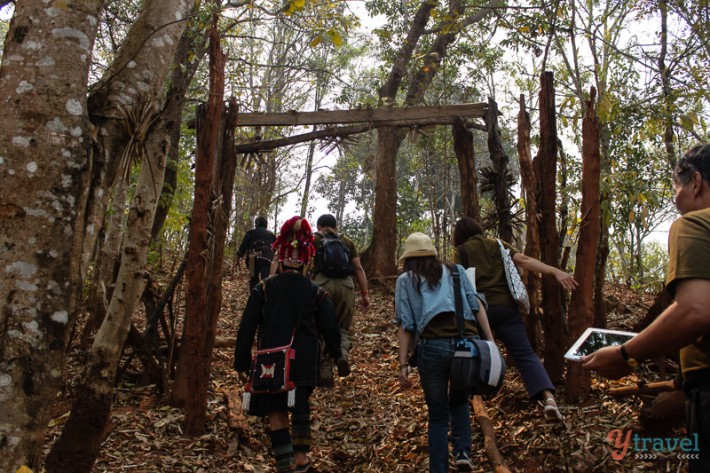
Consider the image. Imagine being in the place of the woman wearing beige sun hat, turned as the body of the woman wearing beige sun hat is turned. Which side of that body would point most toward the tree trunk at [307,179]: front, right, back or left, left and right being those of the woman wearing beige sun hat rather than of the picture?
front

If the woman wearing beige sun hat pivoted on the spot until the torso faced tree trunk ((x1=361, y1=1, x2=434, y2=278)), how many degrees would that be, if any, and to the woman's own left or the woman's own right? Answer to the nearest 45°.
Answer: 0° — they already face it

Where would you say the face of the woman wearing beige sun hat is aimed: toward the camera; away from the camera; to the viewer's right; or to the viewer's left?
away from the camera

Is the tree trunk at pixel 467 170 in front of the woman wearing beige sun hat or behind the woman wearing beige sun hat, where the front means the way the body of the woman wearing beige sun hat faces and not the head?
in front

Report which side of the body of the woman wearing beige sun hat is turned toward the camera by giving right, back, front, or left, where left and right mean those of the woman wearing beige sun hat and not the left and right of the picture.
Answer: back

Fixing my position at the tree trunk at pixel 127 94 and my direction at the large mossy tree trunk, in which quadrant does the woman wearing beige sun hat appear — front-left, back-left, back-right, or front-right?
back-left

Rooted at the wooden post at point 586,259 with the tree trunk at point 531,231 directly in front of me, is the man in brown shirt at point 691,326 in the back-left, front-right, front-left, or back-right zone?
back-left

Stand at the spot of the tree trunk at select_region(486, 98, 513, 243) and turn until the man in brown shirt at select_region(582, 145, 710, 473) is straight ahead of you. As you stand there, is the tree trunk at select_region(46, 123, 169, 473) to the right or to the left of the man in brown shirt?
right

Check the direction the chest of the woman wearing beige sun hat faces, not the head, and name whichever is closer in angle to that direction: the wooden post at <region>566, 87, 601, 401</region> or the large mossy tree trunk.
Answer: the wooden post

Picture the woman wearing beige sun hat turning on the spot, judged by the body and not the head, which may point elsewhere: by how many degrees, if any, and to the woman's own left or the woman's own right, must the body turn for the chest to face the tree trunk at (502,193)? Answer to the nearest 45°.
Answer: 0° — they already face it
